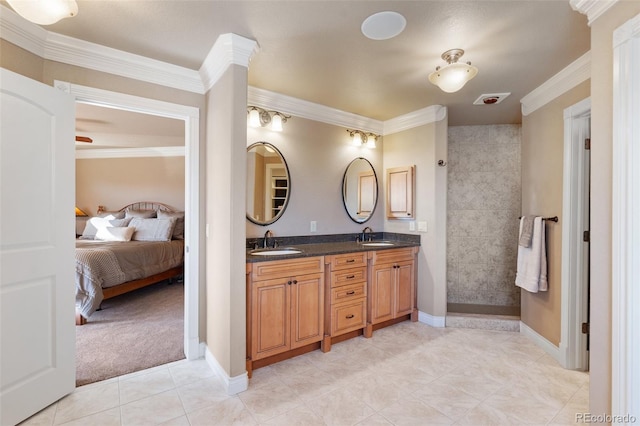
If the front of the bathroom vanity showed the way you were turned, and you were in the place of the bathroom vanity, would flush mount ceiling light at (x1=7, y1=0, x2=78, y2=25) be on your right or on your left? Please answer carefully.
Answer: on your right

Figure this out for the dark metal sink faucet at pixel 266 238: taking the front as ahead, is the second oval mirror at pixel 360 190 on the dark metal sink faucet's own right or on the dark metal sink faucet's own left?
on the dark metal sink faucet's own left

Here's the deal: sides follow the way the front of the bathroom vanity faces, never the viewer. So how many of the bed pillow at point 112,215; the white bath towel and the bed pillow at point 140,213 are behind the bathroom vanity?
2

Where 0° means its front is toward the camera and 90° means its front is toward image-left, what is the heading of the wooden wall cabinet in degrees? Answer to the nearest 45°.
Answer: approximately 45°

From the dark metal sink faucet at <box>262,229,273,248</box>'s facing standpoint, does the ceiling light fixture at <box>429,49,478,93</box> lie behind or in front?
in front

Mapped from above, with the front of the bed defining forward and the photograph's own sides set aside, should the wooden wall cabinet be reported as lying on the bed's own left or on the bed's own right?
on the bed's own left

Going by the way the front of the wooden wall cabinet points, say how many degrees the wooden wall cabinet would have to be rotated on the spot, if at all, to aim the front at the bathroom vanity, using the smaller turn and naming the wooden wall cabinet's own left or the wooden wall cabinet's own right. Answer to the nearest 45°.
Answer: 0° — it already faces it

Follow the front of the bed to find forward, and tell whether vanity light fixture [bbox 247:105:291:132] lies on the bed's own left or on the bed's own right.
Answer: on the bed's own left

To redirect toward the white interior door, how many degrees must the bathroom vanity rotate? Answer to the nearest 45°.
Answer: approximately 90° to its right

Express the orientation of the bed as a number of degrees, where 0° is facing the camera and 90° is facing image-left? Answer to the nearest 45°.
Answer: approximately 45°

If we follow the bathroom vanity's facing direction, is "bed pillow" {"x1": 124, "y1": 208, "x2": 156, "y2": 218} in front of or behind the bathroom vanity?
behind

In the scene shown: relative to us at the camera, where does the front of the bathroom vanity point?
facing the viewer and to the right of the viewer

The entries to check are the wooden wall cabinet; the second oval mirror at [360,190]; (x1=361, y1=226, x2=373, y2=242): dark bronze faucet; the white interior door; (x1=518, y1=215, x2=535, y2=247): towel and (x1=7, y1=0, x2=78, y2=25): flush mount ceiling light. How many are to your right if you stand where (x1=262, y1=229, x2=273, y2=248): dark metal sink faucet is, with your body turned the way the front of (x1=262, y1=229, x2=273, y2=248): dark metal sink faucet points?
2

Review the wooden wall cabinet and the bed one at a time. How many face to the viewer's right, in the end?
0

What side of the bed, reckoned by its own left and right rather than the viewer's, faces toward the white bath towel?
left

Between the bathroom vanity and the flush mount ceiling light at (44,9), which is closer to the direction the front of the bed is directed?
the flush mount ceiling light
